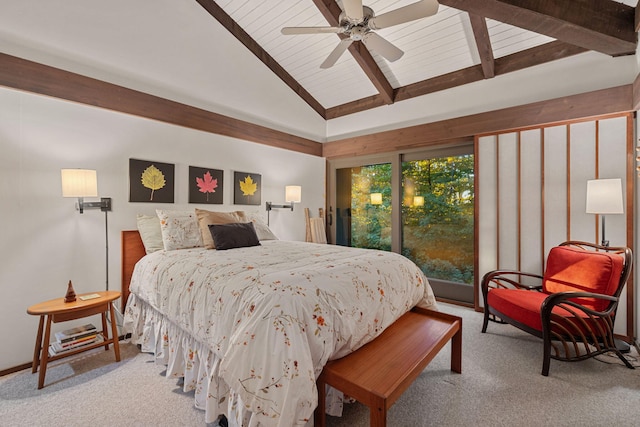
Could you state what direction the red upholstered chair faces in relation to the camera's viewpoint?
facing the viewer and to the left of the viewer

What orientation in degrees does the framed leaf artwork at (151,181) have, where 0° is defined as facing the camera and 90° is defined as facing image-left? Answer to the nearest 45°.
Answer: approximately 315°

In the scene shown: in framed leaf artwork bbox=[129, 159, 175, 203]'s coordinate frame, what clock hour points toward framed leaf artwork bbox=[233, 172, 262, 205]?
framed leaf artwork bbox=[233, 172, 262, 205] is roughly at 10 o'clock from framed leaf artwork bbox=[129, 159, 175, 203].

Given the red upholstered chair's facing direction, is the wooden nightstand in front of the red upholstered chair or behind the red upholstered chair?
in front

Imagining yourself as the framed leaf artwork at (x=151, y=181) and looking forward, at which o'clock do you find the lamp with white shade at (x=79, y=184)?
The lamp with white shade is roughly at 3 o'clock from the framed leaf artwork.

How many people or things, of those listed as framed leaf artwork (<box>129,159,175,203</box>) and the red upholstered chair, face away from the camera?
0

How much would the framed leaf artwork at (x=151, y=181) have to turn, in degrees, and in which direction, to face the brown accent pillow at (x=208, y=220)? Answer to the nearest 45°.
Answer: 0° — it already faces it

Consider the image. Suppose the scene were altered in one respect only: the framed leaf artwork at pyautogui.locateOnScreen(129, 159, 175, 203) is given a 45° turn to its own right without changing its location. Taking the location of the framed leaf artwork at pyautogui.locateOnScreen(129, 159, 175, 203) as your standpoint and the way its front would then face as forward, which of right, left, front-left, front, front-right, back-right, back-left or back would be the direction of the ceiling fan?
front-left
